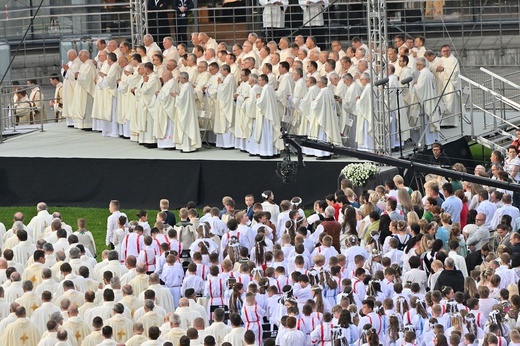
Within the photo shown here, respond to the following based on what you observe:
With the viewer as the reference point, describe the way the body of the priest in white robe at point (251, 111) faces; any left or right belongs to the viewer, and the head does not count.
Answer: facing to the left of the viewer

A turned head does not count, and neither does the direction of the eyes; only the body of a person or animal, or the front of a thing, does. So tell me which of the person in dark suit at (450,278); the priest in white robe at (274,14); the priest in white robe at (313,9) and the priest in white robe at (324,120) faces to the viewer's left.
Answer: the priest in white robe at (324,120)

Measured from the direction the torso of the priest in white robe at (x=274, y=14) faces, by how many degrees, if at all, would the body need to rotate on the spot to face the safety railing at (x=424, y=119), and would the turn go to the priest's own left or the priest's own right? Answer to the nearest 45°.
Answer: approximately 45° to the priest's own left

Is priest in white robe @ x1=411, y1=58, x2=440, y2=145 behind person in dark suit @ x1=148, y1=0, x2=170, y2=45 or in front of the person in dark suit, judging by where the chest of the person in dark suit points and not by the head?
in front

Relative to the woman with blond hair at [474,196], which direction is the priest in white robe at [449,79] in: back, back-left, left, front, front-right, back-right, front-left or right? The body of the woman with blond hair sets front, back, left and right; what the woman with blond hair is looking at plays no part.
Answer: front-right

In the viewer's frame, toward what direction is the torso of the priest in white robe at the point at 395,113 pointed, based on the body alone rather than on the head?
to the viewer's left

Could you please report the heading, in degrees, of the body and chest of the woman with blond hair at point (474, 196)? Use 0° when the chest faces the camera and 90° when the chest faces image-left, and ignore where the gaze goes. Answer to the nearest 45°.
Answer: approximately 135°

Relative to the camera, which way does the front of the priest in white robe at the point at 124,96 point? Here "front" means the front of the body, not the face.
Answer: to the viewer's left

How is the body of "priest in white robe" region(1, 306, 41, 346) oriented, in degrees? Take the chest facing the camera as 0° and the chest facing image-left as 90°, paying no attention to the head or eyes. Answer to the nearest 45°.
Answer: approximately 180°

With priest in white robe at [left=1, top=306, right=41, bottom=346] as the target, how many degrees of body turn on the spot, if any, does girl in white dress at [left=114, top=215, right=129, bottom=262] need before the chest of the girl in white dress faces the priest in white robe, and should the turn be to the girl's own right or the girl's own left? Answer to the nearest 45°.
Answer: approximately 135° to the girl's own left

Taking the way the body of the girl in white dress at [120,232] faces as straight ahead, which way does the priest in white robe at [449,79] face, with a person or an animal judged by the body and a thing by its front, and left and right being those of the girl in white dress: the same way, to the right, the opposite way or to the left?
to the left

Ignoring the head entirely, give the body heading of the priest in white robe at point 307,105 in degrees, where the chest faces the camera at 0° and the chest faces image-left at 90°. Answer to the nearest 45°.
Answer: approximately 90°
